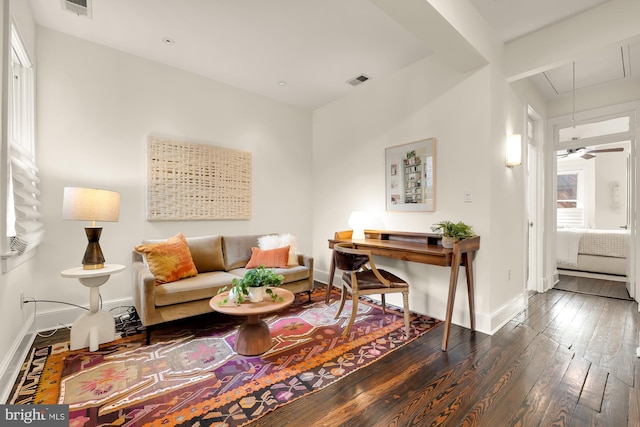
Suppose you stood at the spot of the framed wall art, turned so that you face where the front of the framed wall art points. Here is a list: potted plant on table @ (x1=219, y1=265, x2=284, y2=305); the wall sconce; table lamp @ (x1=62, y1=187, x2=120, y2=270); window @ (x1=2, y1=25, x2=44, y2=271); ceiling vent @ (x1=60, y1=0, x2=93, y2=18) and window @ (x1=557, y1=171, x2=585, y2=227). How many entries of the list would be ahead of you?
4

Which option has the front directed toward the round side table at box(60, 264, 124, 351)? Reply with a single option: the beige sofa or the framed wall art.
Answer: the framed wall art

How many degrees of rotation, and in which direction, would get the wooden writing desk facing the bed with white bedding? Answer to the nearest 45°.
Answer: approximately 180°

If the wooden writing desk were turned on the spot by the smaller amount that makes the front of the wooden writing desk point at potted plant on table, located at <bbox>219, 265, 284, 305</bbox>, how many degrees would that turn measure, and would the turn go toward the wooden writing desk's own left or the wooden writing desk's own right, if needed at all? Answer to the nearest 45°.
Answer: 0° — it already faces it

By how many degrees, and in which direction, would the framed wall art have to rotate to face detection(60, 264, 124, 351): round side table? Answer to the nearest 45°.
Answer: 0° — it already faces it

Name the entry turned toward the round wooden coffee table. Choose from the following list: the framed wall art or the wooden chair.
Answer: the framed wall art
